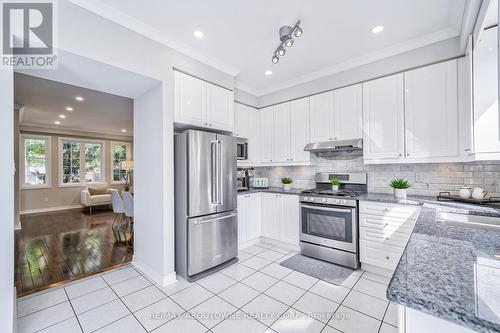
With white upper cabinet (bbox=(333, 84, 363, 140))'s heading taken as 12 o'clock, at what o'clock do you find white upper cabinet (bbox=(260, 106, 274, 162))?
white upper cabinet (bbox=(260, 106, 274, 162)) is roughly at 2 o'clock from white upper cabinet (bbox=(333, 84, 363, 140)).

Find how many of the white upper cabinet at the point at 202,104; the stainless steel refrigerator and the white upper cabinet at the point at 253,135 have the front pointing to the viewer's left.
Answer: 0

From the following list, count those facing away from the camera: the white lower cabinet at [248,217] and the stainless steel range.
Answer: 0

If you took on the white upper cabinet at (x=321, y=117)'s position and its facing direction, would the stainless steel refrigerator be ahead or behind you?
ahead

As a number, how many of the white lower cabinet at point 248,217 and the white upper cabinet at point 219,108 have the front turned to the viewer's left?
0

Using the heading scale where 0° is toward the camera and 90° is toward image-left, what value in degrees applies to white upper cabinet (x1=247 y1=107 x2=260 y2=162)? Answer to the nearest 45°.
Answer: approximately 315°

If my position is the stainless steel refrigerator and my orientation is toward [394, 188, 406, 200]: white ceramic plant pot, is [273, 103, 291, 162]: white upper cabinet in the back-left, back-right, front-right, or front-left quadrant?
front-left

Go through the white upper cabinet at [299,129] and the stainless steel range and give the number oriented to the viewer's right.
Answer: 0

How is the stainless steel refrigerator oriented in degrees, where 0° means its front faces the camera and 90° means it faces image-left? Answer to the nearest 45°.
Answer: approximately 315°
